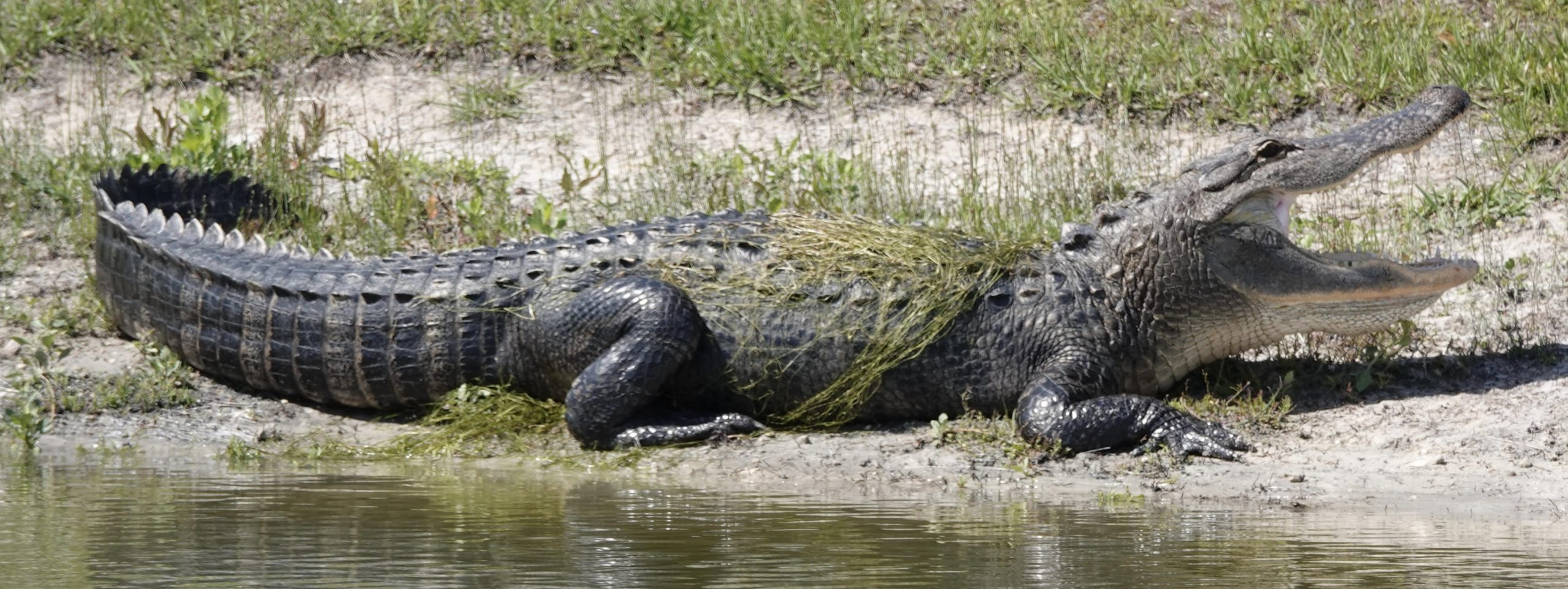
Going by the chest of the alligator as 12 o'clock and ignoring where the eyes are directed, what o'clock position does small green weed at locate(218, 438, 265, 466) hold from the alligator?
The small green weed is roughly at 6 o'clock from the alligator.

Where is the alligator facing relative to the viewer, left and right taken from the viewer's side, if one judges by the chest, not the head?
facing to the right of the viewer

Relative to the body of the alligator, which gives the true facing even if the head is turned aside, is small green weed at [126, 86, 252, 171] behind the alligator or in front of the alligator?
behind

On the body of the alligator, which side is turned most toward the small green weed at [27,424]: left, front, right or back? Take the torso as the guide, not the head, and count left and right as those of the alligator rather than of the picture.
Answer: back

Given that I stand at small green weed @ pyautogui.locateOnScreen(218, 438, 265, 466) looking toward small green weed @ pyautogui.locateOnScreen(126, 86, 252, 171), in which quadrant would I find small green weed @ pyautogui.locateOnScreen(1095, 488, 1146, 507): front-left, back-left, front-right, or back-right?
back-right

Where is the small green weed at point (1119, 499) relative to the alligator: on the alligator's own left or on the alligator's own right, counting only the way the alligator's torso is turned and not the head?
on the alligator's own right

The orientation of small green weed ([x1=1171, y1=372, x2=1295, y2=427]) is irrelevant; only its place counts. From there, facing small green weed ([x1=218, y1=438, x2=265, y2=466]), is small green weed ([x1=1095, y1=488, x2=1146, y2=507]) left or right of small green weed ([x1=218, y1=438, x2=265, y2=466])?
left
